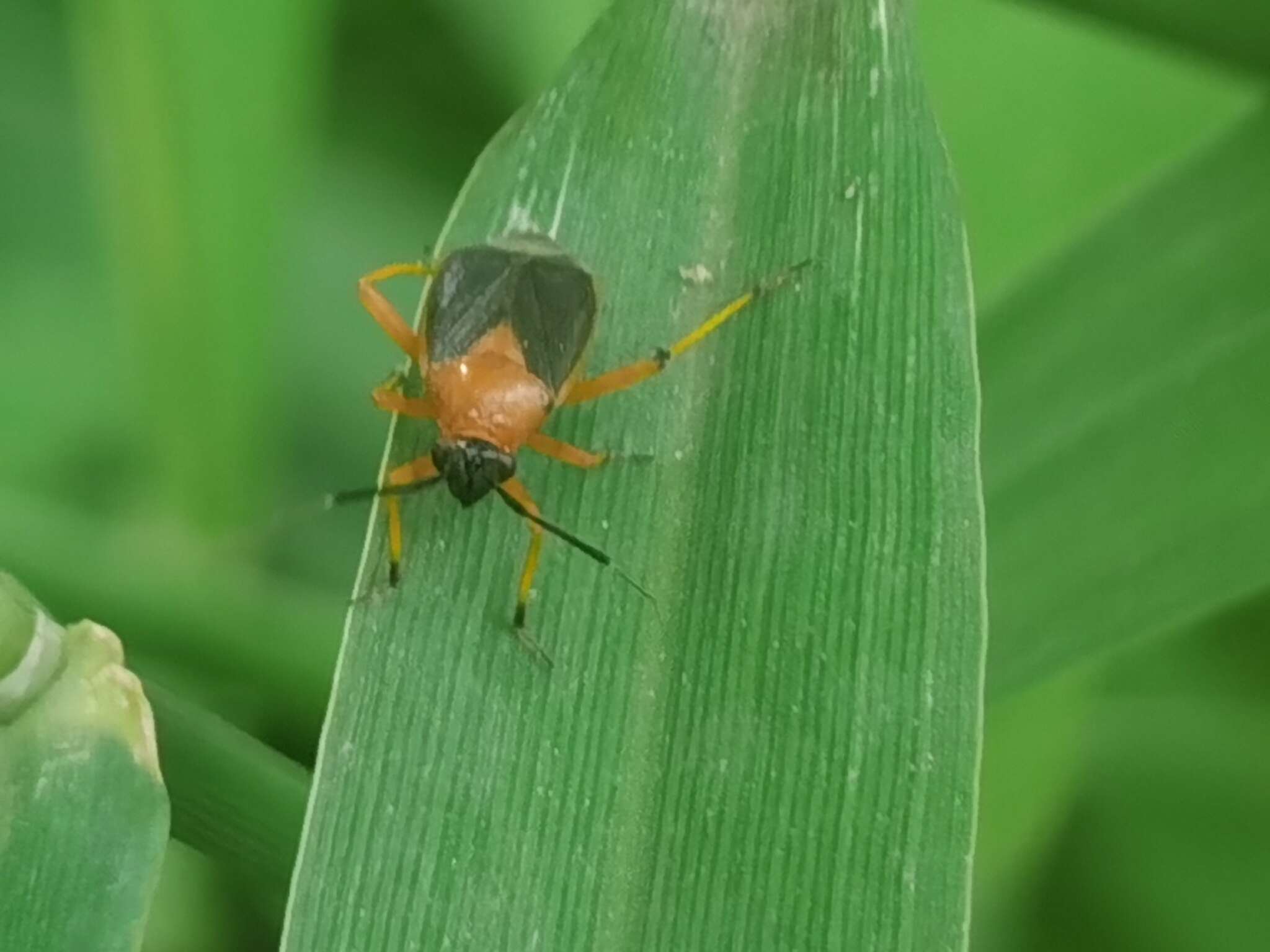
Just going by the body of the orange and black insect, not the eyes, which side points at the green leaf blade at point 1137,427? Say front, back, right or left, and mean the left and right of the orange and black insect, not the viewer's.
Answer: left

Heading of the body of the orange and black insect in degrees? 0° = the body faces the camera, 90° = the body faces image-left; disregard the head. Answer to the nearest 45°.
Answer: approximately 0°
